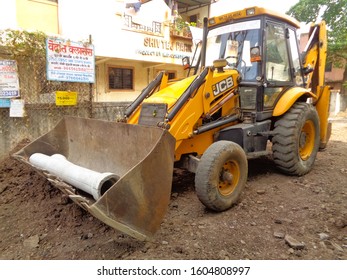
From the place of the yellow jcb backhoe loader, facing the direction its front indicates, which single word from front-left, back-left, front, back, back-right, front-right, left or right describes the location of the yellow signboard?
right

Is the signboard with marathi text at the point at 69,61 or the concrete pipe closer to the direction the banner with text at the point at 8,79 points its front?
the concrete pipe

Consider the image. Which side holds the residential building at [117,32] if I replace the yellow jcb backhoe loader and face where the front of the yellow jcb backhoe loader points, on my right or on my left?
on my right

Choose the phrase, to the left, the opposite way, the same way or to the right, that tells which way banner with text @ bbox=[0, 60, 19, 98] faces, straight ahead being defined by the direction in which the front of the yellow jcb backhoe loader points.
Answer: to the left

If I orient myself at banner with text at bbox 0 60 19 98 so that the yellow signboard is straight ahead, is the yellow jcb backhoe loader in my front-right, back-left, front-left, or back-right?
front-right

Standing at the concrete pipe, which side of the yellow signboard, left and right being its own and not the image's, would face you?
front

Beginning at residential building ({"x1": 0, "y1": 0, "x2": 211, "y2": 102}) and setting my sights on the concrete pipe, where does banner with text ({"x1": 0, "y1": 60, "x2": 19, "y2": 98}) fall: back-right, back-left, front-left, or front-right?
front-right

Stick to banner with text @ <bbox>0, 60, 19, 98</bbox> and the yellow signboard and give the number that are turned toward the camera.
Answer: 2

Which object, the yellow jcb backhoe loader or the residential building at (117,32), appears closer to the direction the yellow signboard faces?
the yellow jcb backhoe loader

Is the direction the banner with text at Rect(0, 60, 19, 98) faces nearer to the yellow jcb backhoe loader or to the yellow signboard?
the yellow jcb backhoe loader

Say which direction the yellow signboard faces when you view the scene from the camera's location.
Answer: facing the viewer

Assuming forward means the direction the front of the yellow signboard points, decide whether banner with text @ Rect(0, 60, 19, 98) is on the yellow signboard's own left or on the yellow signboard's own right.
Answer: on the yellow signboard's own right

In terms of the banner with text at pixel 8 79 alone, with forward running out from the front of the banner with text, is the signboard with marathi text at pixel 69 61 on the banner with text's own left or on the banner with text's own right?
on the banner with text's own left
